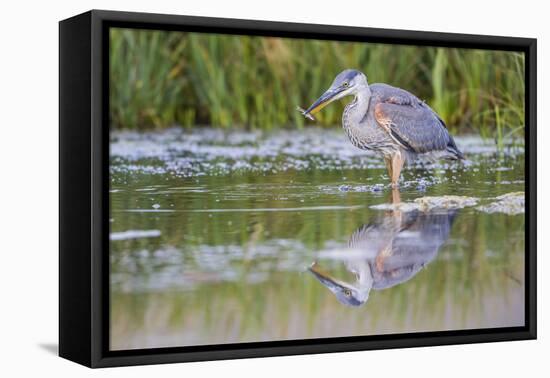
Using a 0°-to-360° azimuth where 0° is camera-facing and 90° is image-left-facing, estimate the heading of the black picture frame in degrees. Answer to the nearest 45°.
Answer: approximately 315°
